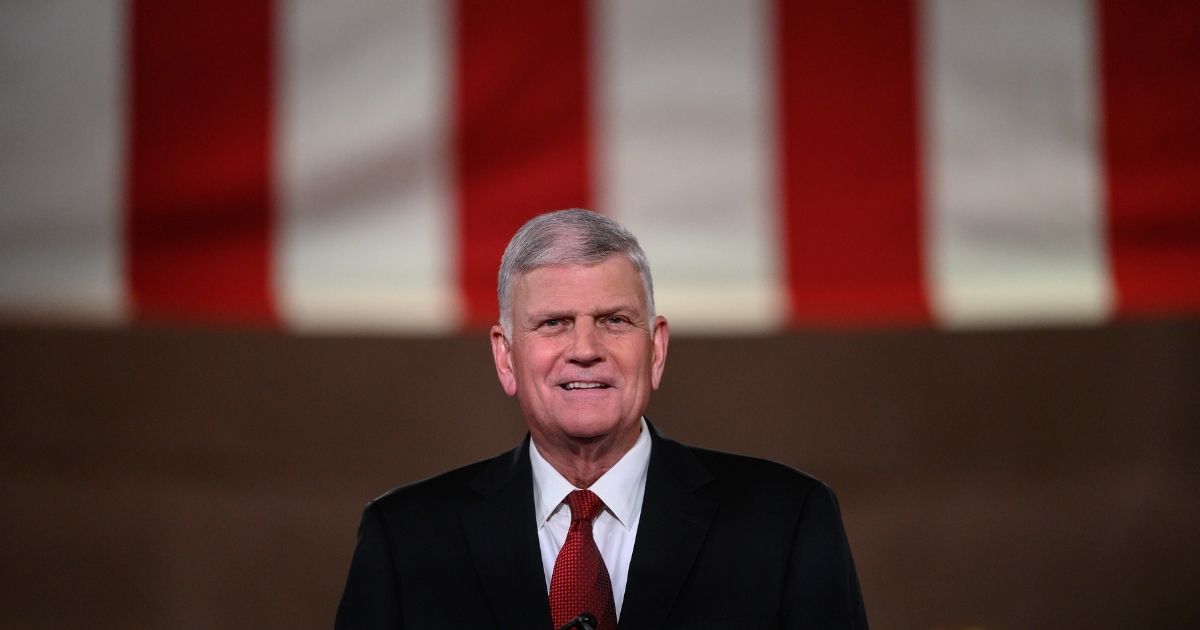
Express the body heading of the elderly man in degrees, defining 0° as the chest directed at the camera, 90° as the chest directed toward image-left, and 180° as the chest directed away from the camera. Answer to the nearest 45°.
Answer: approximately 0°
